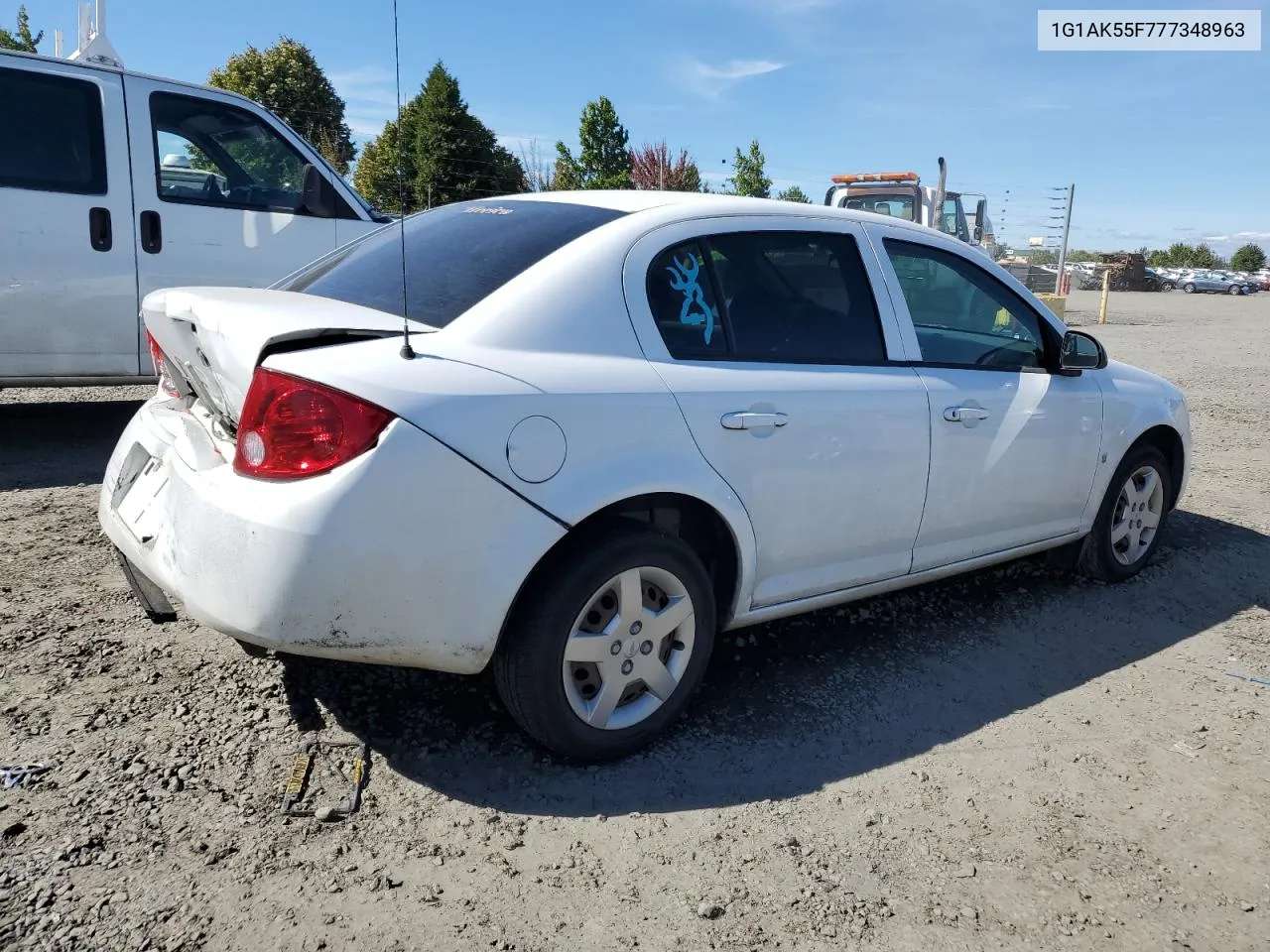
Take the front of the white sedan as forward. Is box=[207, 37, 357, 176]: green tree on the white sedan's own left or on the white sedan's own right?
on the white sedan's own left

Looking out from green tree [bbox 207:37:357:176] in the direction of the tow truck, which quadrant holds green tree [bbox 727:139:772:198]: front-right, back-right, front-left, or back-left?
front-left

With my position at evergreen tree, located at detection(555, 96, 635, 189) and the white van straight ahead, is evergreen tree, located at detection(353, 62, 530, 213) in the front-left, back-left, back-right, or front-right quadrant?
front-right

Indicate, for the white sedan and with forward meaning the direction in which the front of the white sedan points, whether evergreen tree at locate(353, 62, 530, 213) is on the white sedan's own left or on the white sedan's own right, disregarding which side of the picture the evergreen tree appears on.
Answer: on the white sedan's own left

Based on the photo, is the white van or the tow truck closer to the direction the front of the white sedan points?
the tow truck

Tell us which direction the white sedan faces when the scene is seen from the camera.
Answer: facing away from the viewer and to the right of the viewer

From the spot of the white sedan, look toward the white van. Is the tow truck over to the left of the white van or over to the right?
right

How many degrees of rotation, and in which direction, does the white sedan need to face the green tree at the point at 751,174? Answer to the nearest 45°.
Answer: approximately 45° to its left

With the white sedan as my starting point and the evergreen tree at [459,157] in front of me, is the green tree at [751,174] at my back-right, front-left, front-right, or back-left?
front-right

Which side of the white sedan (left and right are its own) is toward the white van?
left
